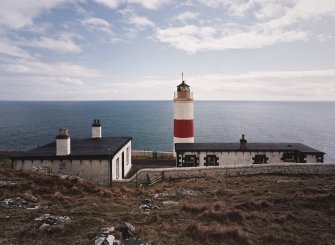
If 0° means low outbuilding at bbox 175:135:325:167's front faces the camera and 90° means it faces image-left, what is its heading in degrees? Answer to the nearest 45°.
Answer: approximately 0°

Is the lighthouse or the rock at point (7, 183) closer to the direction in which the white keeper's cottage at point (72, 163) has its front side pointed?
the lighthouse

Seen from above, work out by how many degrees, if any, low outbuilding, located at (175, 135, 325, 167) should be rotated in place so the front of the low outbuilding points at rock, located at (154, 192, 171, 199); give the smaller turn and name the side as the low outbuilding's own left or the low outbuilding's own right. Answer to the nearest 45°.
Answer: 0° — it already faces it

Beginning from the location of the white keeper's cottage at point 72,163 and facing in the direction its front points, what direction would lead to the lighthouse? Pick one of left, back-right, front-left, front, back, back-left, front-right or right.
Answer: front-left

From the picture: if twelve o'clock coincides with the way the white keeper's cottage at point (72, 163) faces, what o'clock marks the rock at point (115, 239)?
The rock is roughly at 3 o'clock from the white keeper's cottage.

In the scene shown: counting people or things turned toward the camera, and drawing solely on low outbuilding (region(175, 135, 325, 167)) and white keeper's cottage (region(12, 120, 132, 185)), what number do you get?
1

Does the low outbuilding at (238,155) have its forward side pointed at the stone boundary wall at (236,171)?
yes

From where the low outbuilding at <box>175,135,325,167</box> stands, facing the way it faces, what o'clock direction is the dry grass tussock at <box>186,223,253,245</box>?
The dry grass tussock is roughly at 12 o'clock from the low outbuilding.

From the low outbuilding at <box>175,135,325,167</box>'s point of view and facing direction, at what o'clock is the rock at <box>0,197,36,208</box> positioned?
The rock is roughly at 1 o'clock from the low outbuilding.

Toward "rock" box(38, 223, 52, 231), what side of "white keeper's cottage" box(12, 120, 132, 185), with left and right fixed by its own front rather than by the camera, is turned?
right

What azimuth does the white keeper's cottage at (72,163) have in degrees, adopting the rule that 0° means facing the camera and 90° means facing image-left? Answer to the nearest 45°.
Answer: approximately 270°
